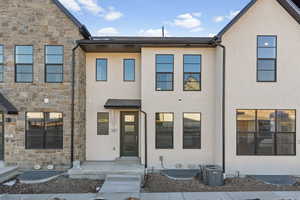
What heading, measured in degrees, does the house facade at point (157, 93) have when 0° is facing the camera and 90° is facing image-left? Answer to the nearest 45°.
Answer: approximately 0°

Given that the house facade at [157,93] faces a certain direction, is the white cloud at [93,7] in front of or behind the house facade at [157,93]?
behind

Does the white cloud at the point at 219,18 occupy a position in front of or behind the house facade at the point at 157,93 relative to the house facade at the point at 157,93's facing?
behind

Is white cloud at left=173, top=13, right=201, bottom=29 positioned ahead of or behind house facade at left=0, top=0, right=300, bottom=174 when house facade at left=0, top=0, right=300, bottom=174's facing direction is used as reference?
behind
